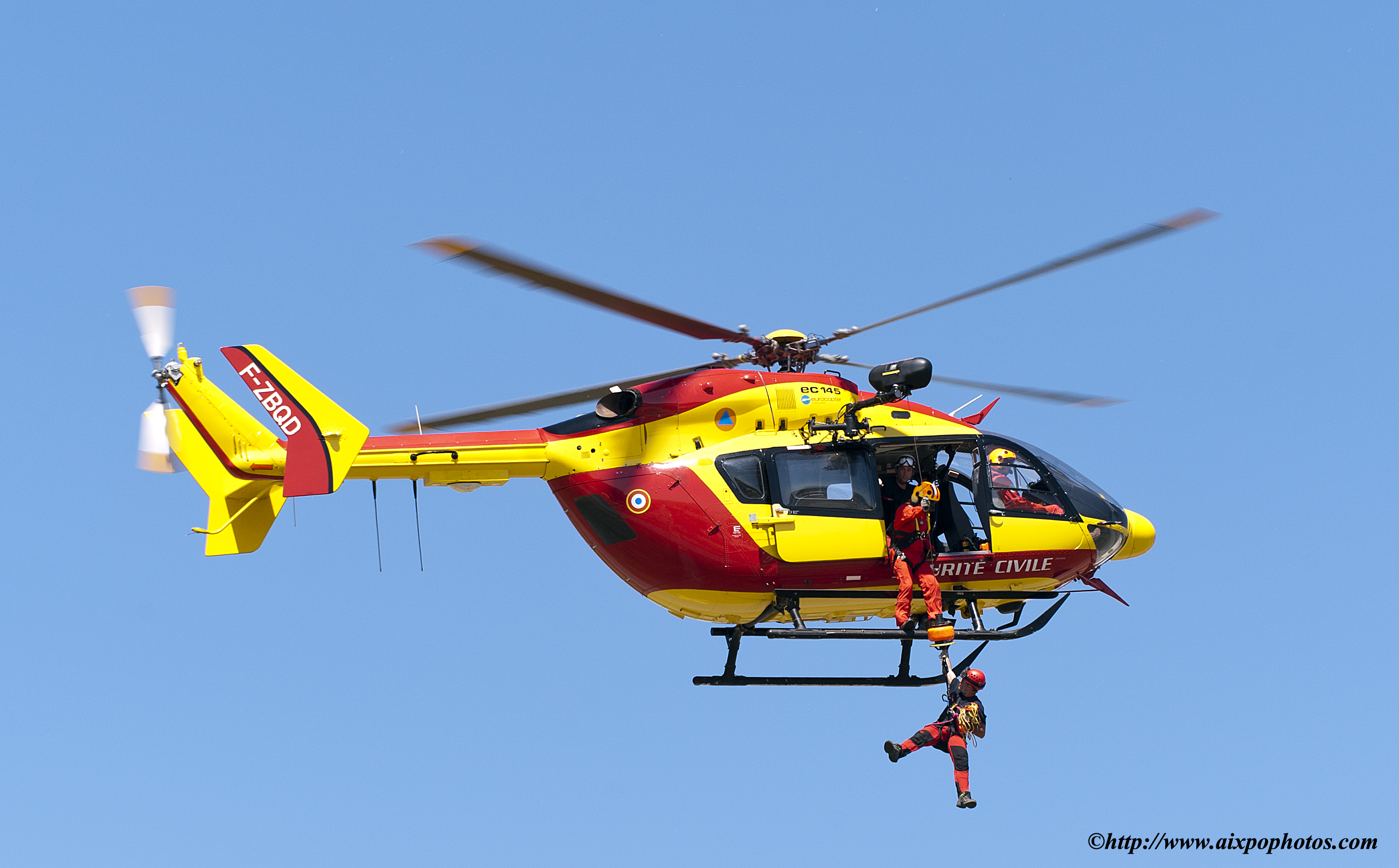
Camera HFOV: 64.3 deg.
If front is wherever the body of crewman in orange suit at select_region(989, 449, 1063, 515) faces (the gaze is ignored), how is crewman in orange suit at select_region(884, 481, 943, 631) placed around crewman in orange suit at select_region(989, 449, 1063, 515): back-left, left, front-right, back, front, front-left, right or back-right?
back-right

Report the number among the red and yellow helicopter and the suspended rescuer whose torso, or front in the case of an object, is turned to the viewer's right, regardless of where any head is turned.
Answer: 1

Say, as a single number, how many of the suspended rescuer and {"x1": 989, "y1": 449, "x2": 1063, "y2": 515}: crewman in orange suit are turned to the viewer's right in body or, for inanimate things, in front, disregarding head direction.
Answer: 1

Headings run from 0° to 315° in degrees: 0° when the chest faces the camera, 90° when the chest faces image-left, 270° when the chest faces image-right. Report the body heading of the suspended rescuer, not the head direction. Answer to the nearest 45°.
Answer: approximately 45°

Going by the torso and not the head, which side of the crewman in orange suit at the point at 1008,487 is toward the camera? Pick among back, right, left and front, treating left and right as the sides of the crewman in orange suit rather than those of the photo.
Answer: right

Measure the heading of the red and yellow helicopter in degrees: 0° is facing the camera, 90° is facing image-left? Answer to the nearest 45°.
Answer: approximately 270°

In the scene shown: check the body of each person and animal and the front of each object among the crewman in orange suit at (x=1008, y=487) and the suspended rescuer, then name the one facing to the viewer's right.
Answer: the crewman in orange suit
